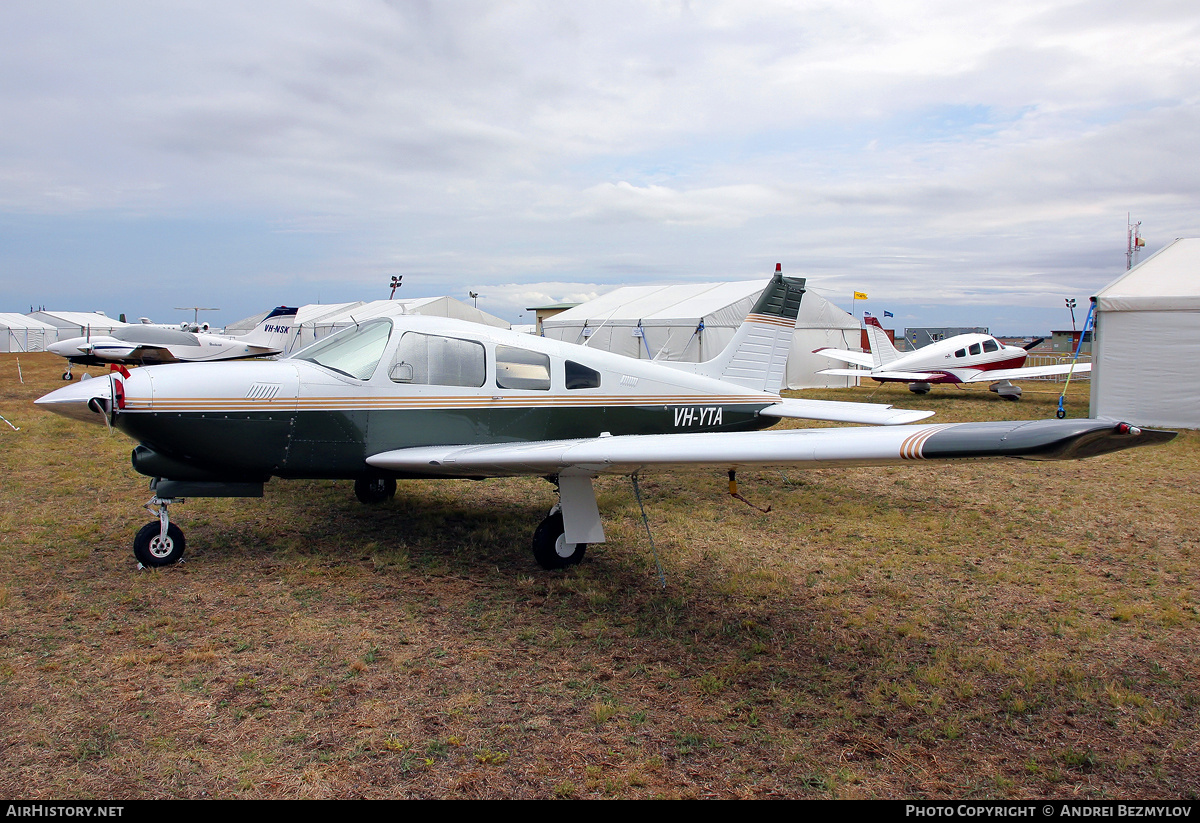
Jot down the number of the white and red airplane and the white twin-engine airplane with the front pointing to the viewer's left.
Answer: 1

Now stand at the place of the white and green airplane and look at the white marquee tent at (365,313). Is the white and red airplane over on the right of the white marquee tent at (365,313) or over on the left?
right

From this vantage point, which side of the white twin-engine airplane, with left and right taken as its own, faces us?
left

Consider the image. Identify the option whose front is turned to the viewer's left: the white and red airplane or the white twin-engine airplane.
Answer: the white twin-engine airplane

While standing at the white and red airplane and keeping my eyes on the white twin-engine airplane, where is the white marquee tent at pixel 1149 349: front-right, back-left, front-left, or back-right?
back-left

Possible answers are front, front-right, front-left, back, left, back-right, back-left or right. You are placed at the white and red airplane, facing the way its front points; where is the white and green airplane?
back-right

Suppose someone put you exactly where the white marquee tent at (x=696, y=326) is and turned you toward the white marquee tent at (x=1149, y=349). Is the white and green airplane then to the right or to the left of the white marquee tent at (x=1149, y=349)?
right

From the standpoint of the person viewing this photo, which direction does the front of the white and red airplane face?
facing away from the viewer and to the right of the viewer

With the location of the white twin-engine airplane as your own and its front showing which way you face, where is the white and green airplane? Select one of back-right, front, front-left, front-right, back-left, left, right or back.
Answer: left

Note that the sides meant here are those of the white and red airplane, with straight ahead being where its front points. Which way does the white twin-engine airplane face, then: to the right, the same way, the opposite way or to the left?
the opposite way
